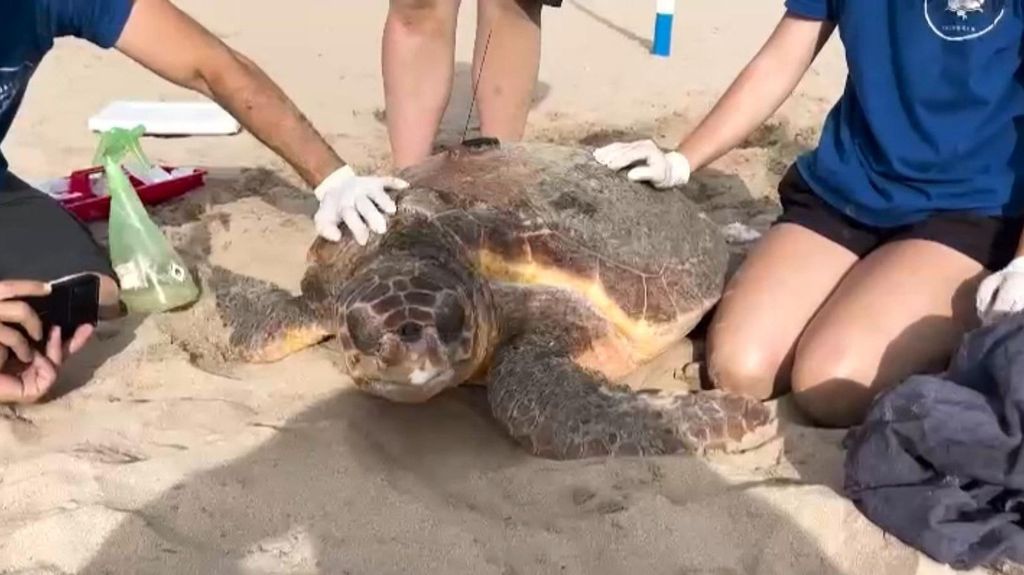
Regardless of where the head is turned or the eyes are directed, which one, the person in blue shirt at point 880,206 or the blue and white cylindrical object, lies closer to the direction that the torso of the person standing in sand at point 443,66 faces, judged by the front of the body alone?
the person in blue shirt

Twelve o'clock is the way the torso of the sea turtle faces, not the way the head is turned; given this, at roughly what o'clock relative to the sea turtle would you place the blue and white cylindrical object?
The blue and white cylindrical object is roughly at 5 o'clock from the sea turtle.

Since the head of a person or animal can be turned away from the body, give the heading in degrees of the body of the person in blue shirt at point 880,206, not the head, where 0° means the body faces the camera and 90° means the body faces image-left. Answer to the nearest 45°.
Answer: approximately 45°

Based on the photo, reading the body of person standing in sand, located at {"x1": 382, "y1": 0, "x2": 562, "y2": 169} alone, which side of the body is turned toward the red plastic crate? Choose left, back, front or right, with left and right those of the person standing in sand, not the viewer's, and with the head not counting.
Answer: right

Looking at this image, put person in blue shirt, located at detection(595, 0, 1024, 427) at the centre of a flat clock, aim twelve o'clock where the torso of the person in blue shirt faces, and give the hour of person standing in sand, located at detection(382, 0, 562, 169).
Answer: The person standing in sand is roughly at 2 o'clock from the person in blue shirt.
